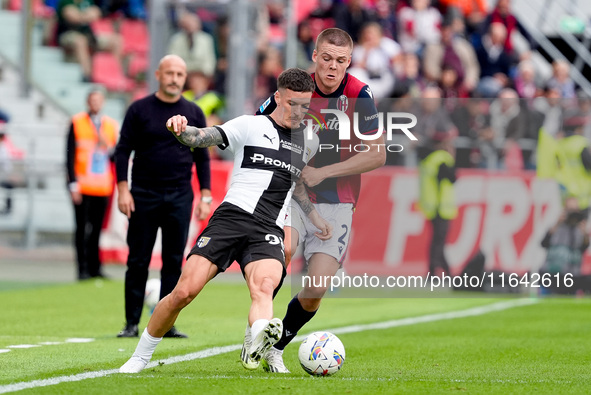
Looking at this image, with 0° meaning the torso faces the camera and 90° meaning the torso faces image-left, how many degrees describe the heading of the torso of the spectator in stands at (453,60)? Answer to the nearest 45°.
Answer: approximately 0°

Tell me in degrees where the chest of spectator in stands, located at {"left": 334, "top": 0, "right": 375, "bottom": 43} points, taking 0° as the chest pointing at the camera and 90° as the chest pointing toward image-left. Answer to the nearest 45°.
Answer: approximately 0°

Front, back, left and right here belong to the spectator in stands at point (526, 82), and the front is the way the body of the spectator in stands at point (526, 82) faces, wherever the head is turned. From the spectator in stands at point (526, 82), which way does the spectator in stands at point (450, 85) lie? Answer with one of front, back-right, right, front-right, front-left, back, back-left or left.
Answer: front-right

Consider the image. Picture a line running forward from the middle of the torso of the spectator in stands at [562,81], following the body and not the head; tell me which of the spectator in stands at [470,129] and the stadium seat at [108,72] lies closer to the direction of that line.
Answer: the spectator in stands

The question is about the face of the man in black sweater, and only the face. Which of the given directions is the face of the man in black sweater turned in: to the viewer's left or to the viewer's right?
to the viewer's right

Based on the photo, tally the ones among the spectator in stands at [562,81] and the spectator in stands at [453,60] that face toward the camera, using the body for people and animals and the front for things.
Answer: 2

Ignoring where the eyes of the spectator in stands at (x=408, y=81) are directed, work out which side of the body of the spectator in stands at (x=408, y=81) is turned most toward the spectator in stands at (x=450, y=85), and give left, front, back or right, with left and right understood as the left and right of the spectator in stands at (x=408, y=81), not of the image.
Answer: left

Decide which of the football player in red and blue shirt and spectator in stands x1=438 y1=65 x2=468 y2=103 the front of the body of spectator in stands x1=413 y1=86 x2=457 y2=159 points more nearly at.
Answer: the football player in red and blue shirt
